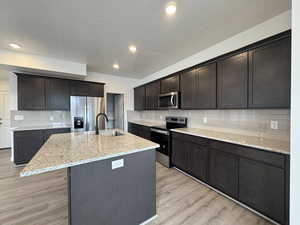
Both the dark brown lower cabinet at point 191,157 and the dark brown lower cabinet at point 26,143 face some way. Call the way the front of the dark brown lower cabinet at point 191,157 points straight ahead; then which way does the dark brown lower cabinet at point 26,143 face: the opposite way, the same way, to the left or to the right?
to the left

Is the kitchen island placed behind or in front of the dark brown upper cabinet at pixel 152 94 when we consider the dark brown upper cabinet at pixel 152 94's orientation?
in front

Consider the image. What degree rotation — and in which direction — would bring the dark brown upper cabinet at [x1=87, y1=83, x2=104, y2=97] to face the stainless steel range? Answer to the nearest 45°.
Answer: approximately 45° to its left

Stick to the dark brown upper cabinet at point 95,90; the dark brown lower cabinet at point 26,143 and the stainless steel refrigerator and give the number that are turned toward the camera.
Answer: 3

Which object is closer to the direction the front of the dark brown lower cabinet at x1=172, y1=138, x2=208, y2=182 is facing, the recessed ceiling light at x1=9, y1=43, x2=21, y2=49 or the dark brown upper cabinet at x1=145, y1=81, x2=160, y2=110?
the recessed ceiling light

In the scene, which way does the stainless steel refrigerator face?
toward the camera

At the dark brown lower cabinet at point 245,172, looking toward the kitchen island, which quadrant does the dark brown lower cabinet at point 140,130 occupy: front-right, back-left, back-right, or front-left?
front-right

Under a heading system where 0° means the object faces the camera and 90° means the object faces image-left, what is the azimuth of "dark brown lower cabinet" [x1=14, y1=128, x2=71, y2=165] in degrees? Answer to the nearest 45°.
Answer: approximately 0°

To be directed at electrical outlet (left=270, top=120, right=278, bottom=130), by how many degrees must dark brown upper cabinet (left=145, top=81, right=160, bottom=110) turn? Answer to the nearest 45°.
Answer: approximately 90° to its left

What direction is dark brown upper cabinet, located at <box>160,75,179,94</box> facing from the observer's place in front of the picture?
facing the viewer and to the left of the viewer

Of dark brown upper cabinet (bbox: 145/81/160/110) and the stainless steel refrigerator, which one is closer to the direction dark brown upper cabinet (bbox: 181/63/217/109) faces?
the stainless steel refrigerator

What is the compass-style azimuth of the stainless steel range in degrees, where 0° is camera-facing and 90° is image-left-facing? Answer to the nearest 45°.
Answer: approximately 45°

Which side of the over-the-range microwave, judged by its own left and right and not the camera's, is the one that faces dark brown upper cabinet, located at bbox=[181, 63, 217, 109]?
left

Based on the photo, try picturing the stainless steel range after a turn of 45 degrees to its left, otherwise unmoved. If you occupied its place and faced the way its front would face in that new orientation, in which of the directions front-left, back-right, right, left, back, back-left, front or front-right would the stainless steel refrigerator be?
right

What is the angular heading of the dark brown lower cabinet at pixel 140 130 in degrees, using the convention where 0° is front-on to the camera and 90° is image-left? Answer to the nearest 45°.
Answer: approximately 45°
